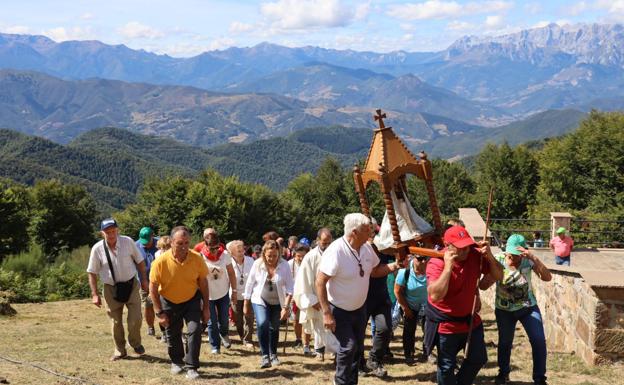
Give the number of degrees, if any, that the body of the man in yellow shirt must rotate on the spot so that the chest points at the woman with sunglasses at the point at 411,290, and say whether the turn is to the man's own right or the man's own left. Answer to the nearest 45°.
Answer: approximately 90° to the man's own left

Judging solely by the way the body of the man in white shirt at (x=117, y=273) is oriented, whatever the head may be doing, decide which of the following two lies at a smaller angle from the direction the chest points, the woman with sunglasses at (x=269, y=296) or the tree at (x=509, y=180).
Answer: the woman with sunglasses

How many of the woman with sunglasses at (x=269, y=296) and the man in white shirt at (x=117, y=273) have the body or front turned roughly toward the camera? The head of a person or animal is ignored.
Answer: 2

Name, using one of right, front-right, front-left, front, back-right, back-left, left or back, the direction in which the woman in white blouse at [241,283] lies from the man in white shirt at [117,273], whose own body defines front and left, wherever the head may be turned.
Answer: back-left

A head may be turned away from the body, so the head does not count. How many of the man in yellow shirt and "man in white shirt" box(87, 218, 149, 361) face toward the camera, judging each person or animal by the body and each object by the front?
2

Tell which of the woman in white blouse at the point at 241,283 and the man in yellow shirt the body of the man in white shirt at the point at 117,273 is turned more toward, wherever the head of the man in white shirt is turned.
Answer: the man in yellow shirt

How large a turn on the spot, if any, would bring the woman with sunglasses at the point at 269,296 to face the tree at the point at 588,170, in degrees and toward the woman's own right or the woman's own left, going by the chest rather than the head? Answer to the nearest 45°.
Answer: approximately 135° to the woman's own left
